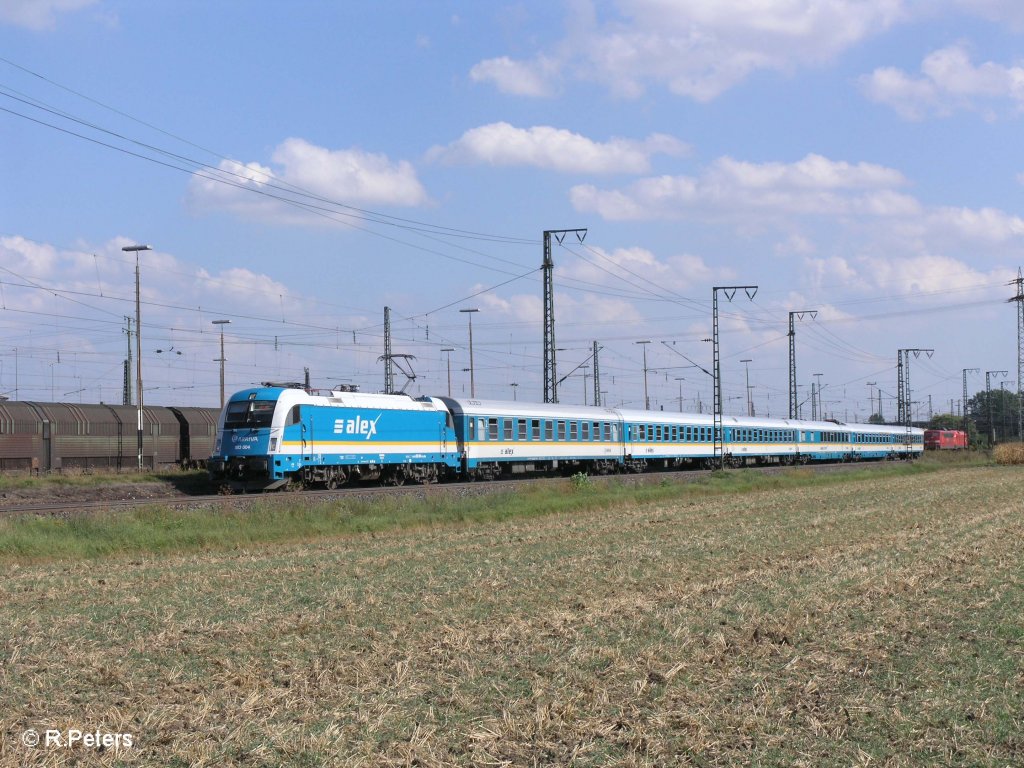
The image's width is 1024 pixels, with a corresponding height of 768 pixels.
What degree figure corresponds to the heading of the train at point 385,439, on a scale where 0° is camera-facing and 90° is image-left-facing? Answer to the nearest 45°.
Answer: approximately 45°

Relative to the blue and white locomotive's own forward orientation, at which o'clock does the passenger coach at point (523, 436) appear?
The passenger coach is roughly at 6 o'clock from the blue and white locomotive.

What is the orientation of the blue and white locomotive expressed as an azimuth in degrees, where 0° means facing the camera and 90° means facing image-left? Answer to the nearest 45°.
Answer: approximately 45°

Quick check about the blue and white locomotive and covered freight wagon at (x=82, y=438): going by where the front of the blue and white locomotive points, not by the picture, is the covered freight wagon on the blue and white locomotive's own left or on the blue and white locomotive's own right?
on the blue and white locomotive's own right

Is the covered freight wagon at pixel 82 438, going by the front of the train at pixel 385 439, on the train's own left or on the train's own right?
on the train's own right
